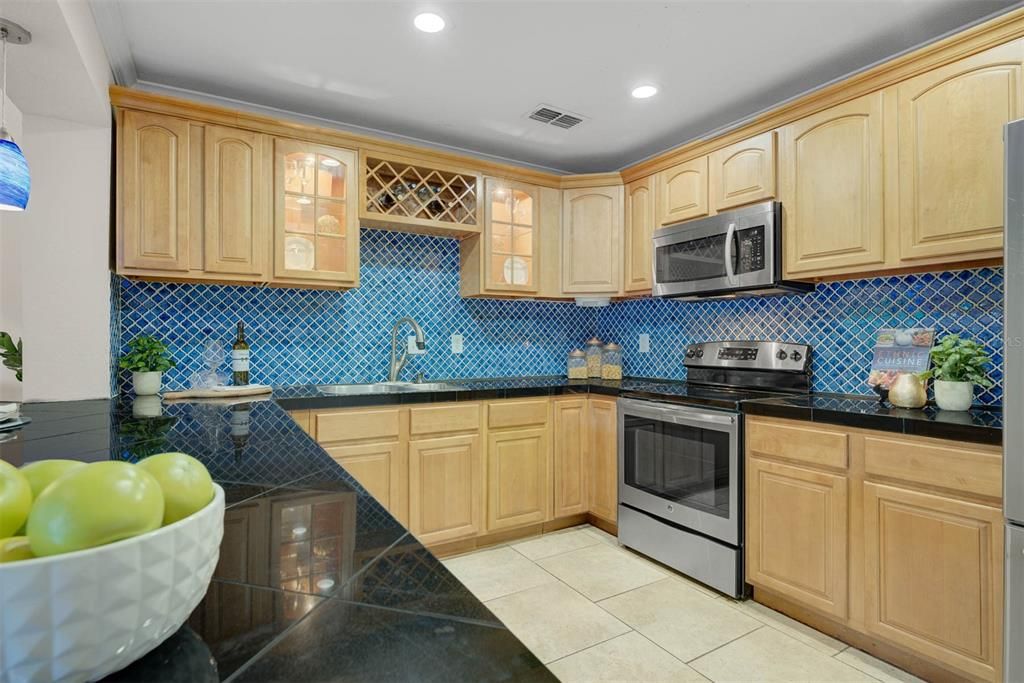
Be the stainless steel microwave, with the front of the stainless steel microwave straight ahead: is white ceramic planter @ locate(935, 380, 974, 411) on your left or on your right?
on your left

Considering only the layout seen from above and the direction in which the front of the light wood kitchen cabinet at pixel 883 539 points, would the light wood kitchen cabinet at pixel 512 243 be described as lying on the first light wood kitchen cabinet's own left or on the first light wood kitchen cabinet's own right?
on the first light wood kitchen cabinet's own right

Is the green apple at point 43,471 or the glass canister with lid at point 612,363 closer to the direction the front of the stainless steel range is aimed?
the green apple

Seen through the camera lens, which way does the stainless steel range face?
facing the viewer and to the left of the viewer

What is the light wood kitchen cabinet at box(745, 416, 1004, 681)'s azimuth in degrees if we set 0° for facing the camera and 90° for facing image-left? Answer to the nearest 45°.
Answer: approximately 45°

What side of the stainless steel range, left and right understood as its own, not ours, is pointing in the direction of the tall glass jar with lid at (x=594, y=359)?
right

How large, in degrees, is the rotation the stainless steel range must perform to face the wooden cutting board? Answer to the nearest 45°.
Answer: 0° — it already faces it

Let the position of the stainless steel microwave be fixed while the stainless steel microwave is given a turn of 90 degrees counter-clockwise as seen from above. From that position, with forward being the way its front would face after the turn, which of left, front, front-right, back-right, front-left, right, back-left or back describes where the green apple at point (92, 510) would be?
front-right

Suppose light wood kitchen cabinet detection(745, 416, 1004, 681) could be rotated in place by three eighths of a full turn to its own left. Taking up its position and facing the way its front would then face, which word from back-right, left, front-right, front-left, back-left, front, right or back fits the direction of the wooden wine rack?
back

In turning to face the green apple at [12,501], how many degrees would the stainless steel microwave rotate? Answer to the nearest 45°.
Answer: approximately 45° to its left

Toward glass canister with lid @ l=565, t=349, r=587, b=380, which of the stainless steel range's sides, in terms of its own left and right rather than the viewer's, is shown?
right

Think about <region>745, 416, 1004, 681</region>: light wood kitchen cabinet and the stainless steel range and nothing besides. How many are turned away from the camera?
0

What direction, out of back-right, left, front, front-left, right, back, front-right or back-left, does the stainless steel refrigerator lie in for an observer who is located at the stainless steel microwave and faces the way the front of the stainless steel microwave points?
left
